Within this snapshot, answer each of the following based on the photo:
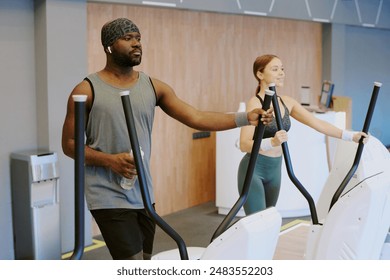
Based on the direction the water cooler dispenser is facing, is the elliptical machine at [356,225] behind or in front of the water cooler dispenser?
in front

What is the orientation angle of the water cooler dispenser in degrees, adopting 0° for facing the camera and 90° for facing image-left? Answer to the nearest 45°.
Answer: approximately 315°
